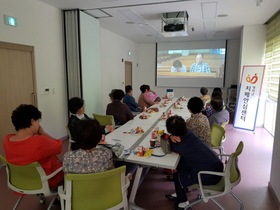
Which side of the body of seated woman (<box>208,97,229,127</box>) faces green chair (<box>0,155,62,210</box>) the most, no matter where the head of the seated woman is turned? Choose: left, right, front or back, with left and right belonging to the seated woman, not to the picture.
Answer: left

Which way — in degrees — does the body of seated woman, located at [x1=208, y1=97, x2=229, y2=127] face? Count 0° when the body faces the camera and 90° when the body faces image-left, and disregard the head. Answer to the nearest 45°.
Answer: approximately 135°

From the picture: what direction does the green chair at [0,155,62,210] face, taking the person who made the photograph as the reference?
facing away from the viewer and to the right of the viewer

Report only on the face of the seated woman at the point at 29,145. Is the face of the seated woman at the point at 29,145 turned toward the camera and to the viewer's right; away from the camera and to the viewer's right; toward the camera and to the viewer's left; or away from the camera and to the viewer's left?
away from the camera and to the viewer's right

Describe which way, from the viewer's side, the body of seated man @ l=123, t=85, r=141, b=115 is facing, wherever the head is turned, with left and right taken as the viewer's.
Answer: facing away from the viewer and to the right of the viewer

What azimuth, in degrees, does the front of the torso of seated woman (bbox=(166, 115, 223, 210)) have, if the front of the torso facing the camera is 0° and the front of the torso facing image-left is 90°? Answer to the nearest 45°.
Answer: approximately 90°

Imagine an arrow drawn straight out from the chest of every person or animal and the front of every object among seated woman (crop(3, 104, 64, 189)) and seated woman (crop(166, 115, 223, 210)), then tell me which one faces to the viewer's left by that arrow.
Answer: seated woman (crop(166, 115, 223, 210))

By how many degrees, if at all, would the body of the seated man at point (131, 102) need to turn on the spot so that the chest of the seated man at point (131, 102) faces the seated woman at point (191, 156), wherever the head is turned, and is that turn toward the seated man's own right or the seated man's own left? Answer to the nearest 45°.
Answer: approximately 135° to the seated man's own right

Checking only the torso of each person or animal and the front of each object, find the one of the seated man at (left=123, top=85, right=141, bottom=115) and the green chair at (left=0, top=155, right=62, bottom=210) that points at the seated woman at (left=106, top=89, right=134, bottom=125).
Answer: the green chair

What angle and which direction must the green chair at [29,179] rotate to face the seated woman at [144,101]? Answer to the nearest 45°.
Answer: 0° — it already faces them

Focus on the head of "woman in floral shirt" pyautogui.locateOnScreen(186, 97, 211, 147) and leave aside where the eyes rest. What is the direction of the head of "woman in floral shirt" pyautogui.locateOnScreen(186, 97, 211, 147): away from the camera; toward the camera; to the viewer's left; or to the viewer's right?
away from the camera

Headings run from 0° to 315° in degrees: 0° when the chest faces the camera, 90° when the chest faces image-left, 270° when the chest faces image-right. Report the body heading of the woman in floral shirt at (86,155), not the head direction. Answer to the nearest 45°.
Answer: approximately 180°

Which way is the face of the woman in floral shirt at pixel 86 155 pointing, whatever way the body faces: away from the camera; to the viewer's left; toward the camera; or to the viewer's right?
away from the camera
